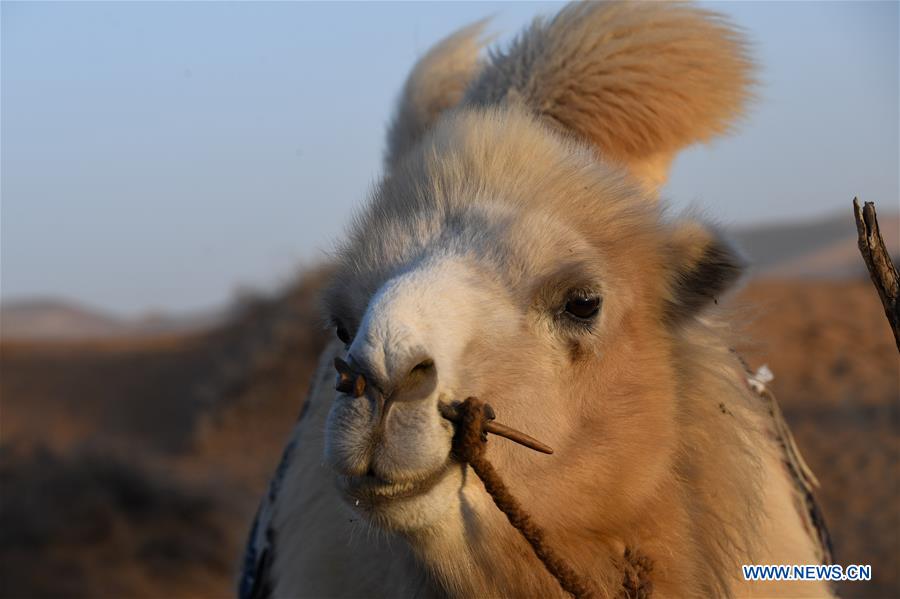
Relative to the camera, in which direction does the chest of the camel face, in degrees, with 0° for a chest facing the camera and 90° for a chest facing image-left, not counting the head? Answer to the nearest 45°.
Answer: approximately 45°
